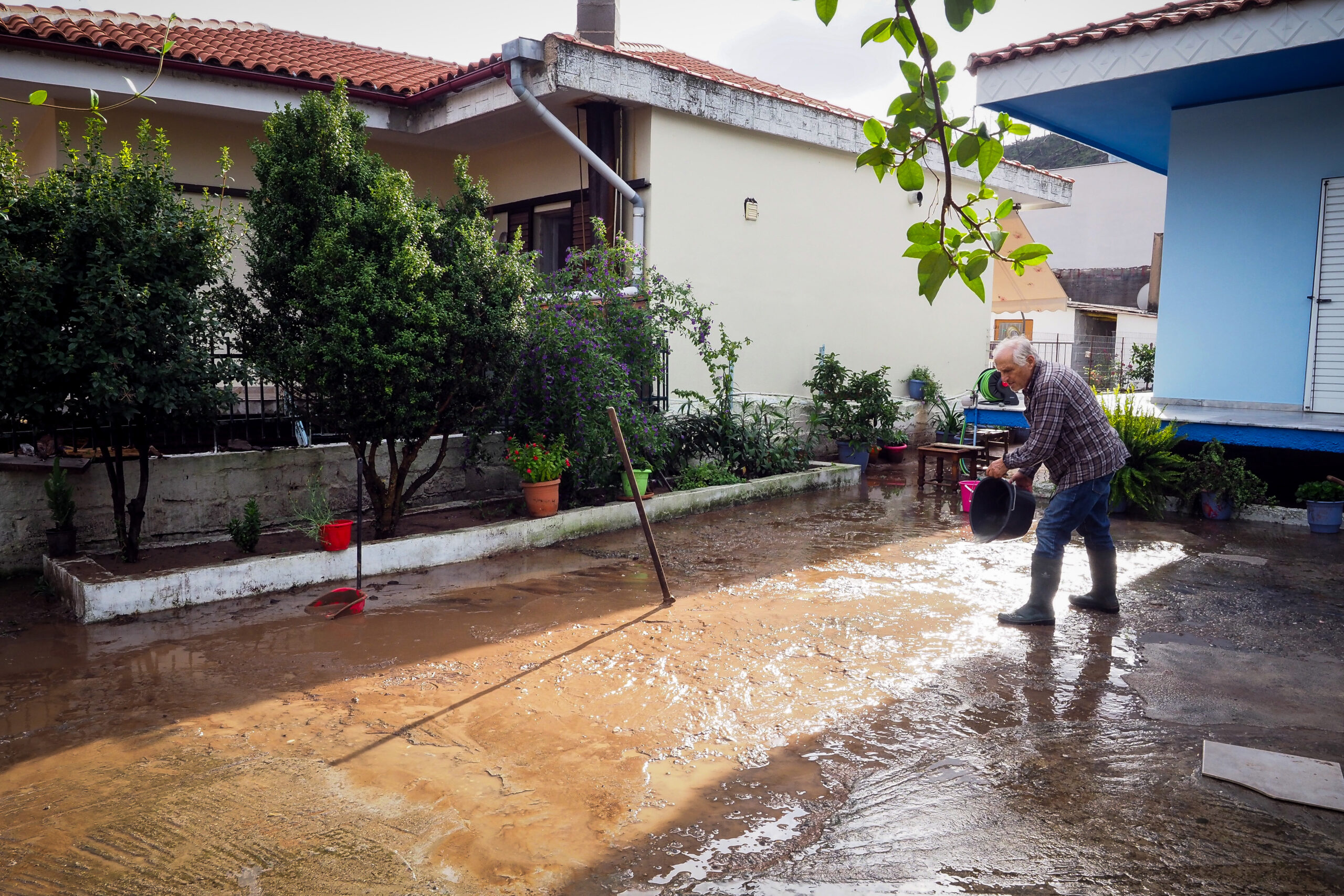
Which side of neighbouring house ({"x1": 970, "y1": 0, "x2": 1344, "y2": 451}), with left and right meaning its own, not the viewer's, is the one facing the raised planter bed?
front

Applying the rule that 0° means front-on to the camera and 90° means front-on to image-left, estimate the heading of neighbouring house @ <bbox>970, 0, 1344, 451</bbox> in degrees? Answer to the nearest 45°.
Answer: approximately 45°

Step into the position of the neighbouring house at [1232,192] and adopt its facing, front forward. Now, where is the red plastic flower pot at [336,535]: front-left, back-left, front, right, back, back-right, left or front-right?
front

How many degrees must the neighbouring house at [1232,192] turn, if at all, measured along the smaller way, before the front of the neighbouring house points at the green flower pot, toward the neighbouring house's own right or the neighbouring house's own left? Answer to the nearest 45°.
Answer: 0° — it already faces it

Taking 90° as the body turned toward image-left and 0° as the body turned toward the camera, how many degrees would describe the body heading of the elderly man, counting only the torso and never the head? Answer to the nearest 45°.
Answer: approximately 90°

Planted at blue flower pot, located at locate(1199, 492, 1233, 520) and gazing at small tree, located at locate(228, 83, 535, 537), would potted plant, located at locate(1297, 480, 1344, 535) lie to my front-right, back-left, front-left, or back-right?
back-left

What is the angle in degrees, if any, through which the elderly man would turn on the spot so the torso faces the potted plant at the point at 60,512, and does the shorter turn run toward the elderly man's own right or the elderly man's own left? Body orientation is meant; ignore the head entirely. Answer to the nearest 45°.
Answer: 0° — they already face it

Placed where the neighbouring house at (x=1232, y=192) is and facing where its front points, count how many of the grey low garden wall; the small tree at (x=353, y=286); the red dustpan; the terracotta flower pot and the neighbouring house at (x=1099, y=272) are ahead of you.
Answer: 4

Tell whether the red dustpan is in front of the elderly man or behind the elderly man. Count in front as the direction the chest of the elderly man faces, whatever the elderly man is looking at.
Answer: in front

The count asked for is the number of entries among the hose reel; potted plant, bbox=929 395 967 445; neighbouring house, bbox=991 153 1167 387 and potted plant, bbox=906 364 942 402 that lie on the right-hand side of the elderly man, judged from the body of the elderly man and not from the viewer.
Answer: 4

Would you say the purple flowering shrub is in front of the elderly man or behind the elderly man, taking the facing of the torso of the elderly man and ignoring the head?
in front

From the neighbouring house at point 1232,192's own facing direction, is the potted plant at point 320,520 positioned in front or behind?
in front

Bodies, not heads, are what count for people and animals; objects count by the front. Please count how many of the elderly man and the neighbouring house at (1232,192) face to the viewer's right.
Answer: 0

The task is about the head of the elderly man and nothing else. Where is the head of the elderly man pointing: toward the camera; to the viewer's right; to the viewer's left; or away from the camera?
to the viewer's left

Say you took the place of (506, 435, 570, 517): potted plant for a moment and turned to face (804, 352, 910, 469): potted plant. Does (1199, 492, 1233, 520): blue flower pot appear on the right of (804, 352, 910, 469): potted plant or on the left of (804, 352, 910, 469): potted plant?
right
